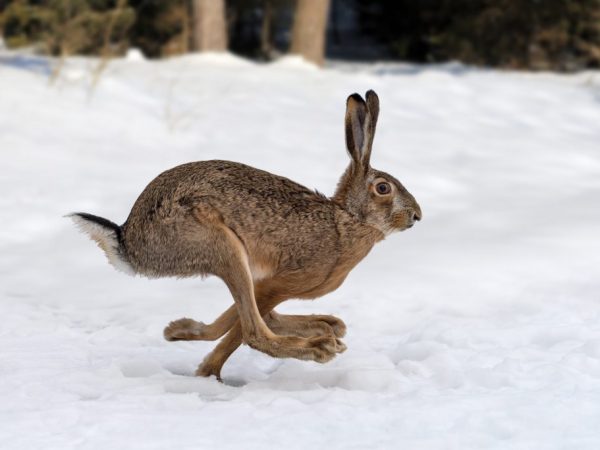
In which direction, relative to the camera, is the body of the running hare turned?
to the viewer's right
